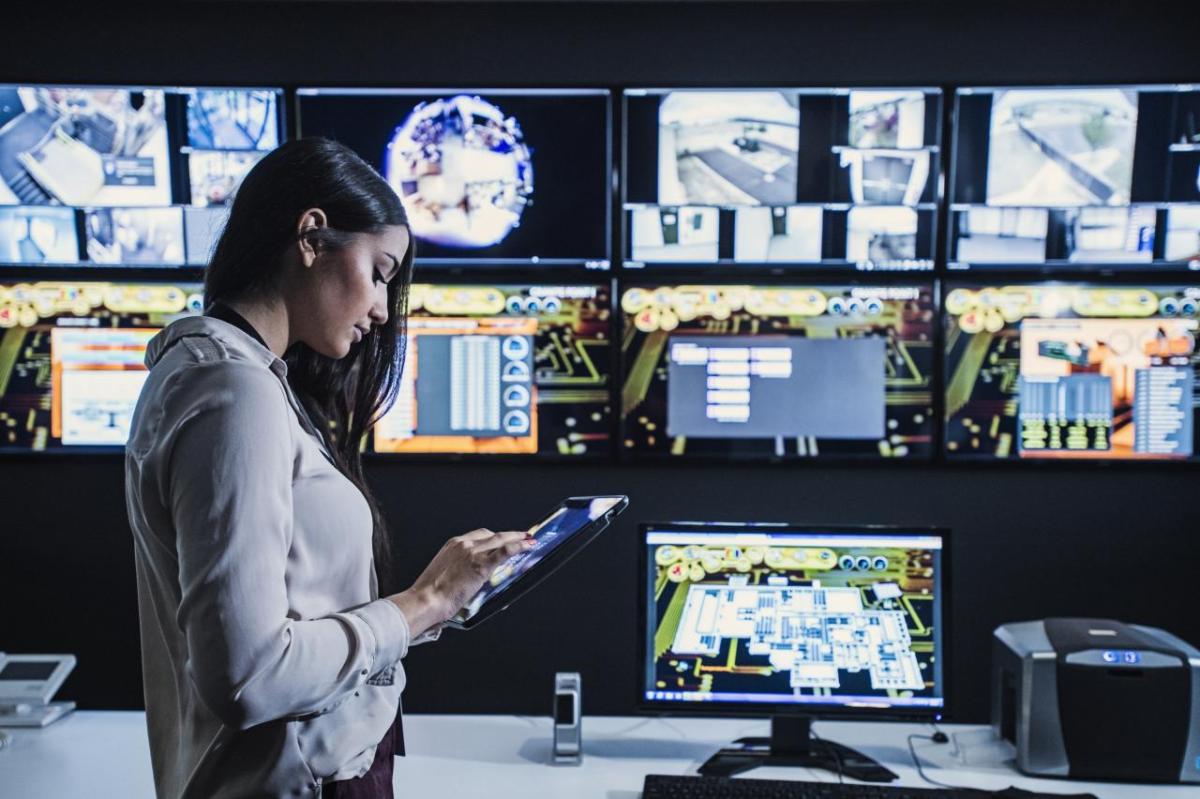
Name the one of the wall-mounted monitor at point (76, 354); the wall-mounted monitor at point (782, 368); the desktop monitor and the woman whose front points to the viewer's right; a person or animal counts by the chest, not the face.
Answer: the woman

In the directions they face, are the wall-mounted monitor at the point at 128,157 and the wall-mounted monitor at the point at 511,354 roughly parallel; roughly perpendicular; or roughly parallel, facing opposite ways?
roughly parallel

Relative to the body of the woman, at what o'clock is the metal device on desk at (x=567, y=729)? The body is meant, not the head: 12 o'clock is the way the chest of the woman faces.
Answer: The metal device on desk is roughly at 10 o'clock from the woman.

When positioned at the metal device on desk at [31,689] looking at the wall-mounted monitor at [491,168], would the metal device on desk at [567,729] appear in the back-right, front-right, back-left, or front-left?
front-right

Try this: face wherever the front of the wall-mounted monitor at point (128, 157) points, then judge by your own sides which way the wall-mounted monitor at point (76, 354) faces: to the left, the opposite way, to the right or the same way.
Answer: the same way

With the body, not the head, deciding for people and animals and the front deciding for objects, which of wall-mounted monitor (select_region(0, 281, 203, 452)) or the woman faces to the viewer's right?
the woman

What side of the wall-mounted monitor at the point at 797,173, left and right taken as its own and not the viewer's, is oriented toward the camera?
front

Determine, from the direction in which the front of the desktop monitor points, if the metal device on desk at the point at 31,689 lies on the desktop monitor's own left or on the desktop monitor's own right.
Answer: on the desktop monitor's own right

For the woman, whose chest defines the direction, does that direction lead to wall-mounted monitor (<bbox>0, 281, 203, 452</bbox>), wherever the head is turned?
no

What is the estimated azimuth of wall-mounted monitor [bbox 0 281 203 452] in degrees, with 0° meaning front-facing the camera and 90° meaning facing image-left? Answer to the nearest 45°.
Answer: approximately 0°

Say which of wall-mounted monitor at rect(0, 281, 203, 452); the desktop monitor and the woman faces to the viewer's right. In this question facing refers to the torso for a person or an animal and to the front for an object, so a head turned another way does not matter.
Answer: the woman

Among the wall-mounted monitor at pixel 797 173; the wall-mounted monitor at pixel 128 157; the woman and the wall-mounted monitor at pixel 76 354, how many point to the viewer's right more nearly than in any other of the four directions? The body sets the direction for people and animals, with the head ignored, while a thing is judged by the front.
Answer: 1

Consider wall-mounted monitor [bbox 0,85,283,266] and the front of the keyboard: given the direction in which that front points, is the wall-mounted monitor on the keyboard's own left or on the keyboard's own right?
on the keyboard's own right

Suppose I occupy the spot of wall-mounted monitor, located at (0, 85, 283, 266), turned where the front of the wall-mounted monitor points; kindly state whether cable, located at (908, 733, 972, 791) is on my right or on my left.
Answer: on my left

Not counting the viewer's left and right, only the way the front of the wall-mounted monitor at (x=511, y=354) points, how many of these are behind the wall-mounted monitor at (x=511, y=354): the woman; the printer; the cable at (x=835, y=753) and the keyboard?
0

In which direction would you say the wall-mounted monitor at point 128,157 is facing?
toward the camera

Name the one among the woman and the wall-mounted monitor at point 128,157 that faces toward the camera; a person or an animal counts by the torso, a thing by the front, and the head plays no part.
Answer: the wall-mounted monitor

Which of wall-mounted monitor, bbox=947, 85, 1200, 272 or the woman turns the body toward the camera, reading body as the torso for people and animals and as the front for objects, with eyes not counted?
the wall-mounted monitor

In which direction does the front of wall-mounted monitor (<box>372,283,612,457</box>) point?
toward the camera

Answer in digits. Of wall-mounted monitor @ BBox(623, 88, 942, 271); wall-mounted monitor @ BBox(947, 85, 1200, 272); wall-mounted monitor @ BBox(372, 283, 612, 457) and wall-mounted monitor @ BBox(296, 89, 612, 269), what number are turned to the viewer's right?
0

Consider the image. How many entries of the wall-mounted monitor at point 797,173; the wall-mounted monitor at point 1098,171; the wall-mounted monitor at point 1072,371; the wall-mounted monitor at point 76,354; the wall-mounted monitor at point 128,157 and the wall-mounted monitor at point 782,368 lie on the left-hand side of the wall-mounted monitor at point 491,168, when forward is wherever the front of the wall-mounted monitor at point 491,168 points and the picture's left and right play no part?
4
